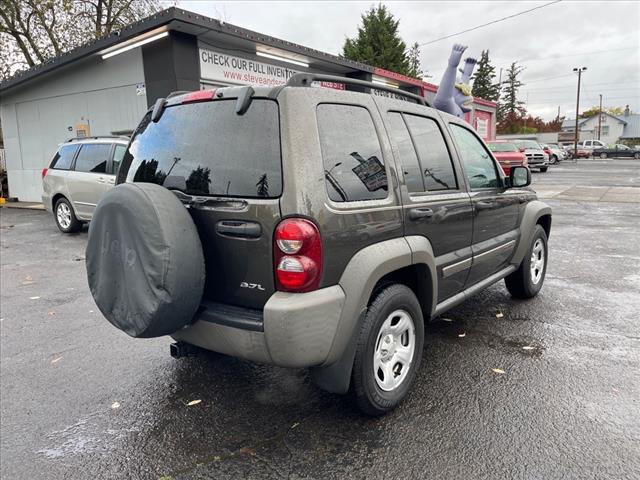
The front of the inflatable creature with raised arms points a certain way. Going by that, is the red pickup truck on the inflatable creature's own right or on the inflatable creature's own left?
on the inflatable creature's own left

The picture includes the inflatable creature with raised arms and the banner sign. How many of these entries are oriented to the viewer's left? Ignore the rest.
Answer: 0

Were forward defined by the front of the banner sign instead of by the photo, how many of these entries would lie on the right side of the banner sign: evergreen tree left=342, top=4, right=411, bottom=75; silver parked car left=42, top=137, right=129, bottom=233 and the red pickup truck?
1

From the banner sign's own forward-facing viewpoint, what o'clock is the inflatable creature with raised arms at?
The inflatable creature with raised arms is roughly at 11 o'clock from the banner sign.

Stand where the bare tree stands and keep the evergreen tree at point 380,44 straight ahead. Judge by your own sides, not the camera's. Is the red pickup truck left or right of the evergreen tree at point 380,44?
right

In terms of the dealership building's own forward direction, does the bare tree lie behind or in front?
behind

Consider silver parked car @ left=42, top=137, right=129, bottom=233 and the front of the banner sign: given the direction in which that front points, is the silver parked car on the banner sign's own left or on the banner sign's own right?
on the banner sign's own right

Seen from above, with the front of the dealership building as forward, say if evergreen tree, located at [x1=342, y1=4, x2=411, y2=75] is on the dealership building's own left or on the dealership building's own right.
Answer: on the dealership building's own left

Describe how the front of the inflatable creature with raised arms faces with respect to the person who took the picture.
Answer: facing the viewer and to the right of the viewer

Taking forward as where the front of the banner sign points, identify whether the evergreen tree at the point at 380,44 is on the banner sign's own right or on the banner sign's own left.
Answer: on the banner sign's own left
